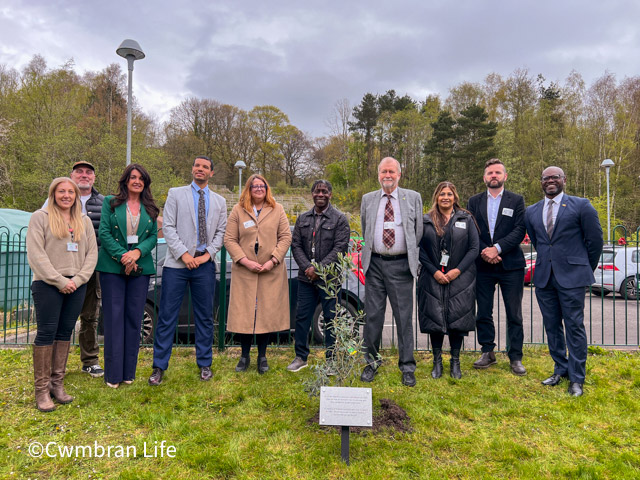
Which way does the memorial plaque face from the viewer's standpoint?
toward the camera

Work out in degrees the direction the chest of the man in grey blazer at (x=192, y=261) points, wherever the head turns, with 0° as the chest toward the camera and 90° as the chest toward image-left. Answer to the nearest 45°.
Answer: approximately 315°

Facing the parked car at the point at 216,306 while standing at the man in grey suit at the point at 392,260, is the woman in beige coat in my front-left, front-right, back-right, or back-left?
front-left

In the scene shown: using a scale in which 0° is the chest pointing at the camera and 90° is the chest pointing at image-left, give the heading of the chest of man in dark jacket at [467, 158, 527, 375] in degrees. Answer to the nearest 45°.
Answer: approximately 0°

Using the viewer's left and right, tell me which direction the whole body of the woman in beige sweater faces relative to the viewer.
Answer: facing the viewer and to the right of the viewer

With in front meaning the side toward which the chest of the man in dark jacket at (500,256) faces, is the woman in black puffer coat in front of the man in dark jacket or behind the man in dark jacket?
in front

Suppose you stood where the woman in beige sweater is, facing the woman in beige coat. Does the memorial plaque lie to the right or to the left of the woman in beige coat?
right

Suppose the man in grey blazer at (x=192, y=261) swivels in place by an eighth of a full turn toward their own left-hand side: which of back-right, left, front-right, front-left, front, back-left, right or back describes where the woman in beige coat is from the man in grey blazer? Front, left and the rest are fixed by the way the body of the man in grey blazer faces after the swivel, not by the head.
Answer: front

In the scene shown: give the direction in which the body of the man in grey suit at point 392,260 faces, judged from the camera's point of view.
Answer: toward the camera

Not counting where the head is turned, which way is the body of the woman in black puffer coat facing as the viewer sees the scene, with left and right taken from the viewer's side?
facing the viewer
